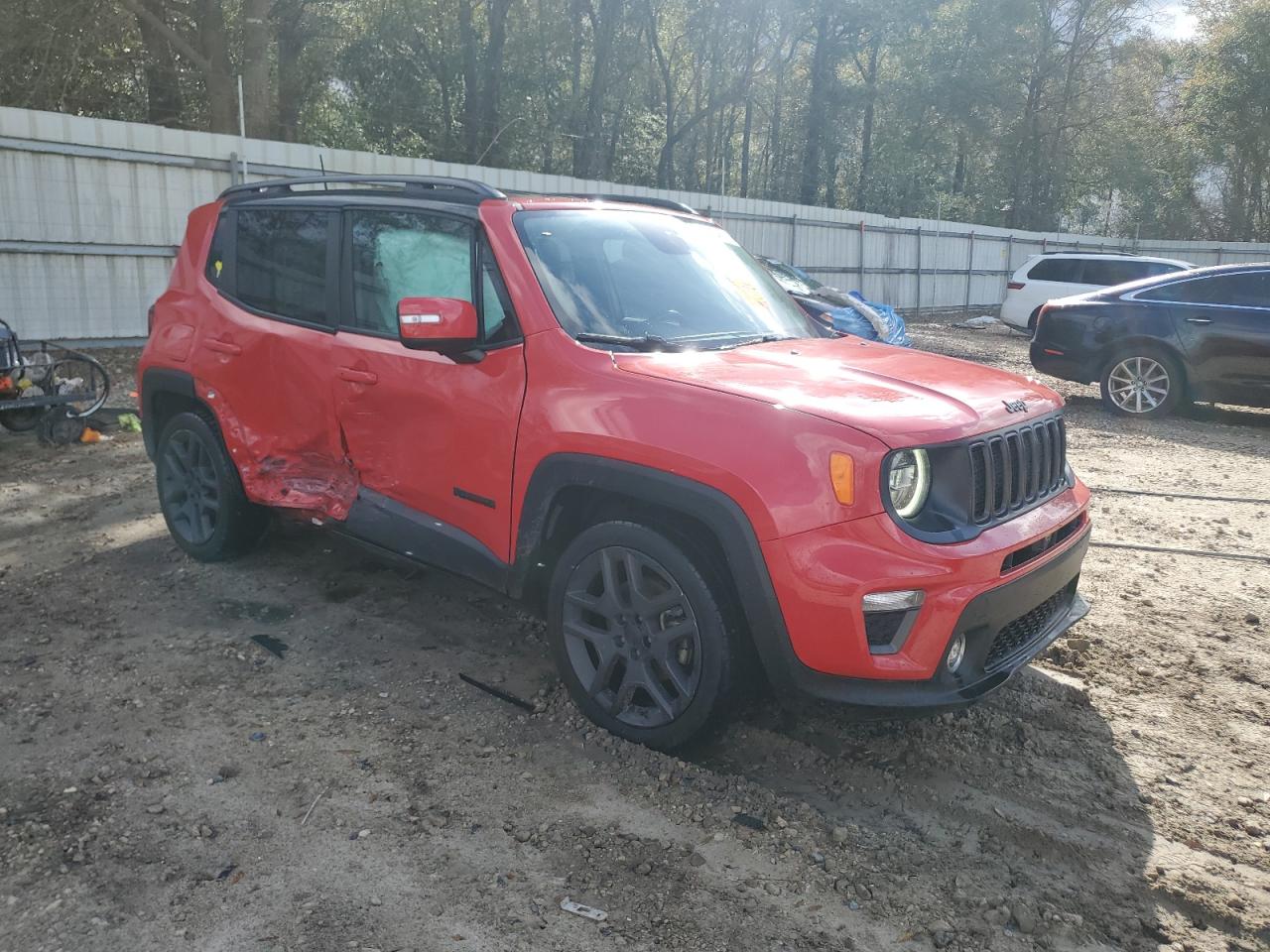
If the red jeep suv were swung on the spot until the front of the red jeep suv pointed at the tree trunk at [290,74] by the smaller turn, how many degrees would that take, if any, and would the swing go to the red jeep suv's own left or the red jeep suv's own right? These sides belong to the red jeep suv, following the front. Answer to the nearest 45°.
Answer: approximately 135° to the red jeep suv's own left

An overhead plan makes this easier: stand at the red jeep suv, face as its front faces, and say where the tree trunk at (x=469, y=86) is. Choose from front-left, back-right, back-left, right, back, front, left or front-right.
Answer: back-left

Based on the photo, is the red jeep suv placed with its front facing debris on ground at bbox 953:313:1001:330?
no

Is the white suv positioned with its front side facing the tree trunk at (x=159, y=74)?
no

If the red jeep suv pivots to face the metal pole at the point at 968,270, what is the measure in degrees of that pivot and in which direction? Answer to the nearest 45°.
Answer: approximately 135° to its left

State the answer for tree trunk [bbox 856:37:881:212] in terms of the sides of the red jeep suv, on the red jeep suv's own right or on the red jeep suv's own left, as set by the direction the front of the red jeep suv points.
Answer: on the red jeep suv's own left

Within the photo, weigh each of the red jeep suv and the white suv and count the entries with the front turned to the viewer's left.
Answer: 0

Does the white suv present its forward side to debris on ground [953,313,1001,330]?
no

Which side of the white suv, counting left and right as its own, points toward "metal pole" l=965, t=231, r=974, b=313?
left

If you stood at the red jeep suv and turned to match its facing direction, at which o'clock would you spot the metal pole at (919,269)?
The metal pole is roughly at 8 o'clock from the red jeep suv.

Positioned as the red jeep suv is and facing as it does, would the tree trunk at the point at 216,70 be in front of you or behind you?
behind

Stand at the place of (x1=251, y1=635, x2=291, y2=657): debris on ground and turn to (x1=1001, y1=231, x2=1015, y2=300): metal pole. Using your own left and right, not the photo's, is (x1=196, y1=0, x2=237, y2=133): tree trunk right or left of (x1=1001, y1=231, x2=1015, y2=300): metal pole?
left
